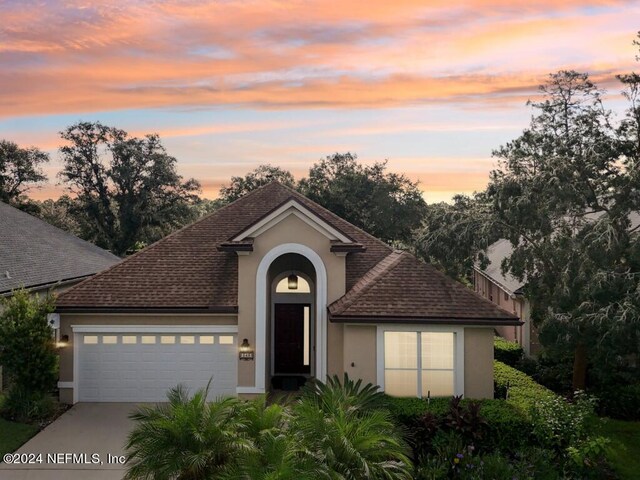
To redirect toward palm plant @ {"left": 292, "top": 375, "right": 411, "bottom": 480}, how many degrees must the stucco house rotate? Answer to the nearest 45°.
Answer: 0° — it already faces it

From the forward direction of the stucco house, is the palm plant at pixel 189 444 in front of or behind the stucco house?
in front

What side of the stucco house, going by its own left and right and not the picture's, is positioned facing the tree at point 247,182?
back

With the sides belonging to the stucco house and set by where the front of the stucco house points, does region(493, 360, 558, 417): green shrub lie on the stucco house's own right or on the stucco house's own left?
on the stucco house's own left

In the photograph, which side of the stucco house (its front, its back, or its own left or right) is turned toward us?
front

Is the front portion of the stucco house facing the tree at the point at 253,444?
yes

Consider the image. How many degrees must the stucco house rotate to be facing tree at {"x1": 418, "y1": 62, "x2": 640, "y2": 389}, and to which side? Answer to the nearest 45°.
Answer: approximately 90° to its left

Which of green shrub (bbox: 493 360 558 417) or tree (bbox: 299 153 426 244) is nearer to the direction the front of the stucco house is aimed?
the green shrub

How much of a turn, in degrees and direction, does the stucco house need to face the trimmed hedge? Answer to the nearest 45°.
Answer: approximately 45° to its left

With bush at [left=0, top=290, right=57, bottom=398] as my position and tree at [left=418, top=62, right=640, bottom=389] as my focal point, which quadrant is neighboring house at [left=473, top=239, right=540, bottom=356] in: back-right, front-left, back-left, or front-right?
front-left

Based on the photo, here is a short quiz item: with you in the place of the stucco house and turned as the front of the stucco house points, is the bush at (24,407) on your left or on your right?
on your right

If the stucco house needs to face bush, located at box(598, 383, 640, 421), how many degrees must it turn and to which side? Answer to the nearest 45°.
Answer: approximately 90° to its left

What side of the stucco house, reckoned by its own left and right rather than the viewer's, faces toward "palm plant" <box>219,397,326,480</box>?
front
